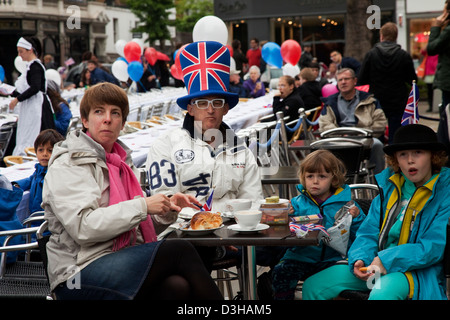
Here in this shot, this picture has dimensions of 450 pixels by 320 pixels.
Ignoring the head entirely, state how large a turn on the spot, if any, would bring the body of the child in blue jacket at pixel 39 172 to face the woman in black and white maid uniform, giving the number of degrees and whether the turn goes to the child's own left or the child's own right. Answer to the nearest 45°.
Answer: approximately 180°

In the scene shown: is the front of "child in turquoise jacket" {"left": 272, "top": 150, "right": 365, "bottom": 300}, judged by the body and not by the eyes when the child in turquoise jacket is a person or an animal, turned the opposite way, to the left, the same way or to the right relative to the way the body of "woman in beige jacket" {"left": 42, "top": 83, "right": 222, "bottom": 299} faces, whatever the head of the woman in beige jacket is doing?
to the right

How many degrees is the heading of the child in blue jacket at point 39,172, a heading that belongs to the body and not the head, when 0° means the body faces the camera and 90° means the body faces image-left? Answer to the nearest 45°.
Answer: approximately 0°

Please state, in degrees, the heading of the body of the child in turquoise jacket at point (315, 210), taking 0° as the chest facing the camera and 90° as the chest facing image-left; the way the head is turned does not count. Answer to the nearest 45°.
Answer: approximately 45°

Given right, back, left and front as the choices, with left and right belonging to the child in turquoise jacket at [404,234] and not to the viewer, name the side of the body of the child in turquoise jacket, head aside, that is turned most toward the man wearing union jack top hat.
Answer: right

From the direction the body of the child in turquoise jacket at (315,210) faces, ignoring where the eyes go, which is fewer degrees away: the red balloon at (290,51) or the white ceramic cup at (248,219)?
the white ceramic cup

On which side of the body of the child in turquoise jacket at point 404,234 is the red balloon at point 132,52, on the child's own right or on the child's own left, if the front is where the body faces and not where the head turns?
on the child's own right
